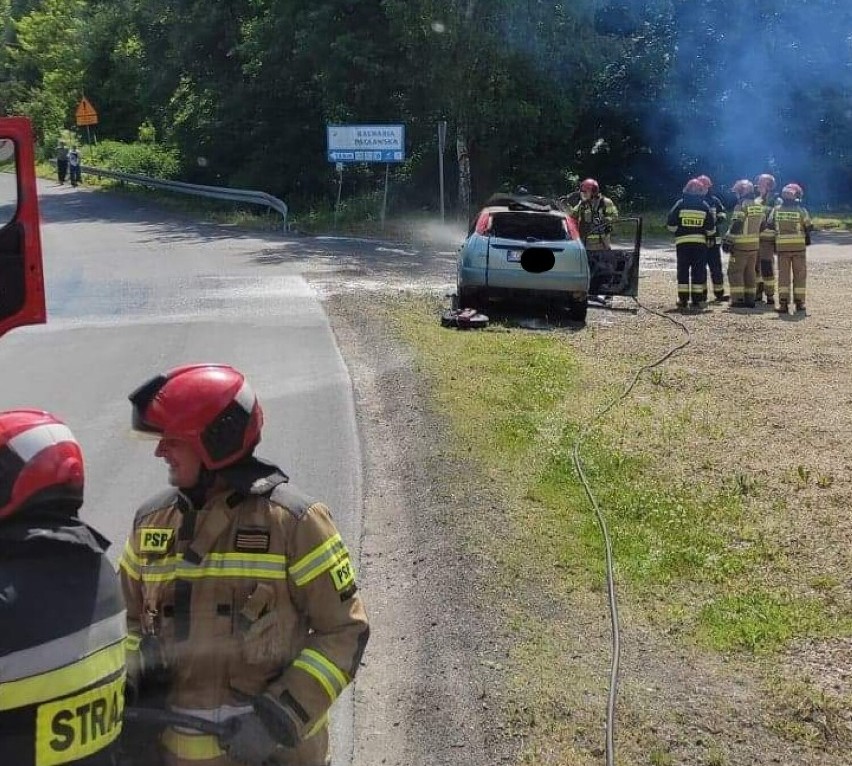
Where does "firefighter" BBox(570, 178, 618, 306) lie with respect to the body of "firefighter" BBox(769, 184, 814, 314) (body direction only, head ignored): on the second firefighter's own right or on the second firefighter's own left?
on the second firefighter's own left

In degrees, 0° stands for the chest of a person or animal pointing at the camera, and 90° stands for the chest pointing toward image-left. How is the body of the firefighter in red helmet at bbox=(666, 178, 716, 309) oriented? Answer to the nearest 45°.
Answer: approximately 180°

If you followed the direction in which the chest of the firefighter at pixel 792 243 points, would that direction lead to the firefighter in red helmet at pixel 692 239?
no

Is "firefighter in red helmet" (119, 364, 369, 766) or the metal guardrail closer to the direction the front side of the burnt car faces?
the metal guardrail

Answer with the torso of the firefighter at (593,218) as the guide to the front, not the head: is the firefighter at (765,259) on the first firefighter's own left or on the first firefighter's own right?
on the first firefighter's own left

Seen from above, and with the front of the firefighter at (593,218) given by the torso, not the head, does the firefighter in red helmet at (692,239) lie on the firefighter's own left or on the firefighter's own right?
on the firefighter's own left

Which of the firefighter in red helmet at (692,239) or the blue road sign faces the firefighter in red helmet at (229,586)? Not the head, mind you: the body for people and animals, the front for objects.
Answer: the blue road sign

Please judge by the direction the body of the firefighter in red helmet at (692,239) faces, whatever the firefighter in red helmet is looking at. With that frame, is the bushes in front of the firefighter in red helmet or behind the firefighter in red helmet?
in front

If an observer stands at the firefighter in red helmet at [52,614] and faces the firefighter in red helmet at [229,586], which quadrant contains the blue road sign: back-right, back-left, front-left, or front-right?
front-left

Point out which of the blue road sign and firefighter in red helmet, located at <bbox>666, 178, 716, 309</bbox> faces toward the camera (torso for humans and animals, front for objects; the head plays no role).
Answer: the blue road sign

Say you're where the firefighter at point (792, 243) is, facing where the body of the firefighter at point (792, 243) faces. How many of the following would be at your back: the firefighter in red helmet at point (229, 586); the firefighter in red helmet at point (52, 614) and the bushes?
2

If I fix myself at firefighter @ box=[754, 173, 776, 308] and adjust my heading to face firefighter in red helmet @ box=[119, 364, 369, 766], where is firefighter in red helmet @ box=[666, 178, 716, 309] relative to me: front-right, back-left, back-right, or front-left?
front-right

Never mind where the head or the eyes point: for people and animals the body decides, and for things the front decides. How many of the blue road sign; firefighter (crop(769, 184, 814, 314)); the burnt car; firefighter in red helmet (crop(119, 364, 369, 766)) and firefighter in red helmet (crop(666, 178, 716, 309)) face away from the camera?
3

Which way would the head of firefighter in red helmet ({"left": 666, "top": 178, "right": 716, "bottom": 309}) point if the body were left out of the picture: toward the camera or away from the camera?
away from the camera

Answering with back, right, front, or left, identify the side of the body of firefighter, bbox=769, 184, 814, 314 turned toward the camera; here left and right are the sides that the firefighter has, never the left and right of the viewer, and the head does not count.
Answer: back

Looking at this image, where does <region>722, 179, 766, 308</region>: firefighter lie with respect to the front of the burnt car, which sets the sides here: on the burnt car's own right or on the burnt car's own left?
on the burnt car's own right

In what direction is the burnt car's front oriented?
away from the camera

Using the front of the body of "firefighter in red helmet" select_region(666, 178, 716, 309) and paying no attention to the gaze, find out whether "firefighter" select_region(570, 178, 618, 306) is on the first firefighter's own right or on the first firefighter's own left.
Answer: on the first firefighter's own left

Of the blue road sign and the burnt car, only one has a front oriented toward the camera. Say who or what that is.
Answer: the blue road sign
